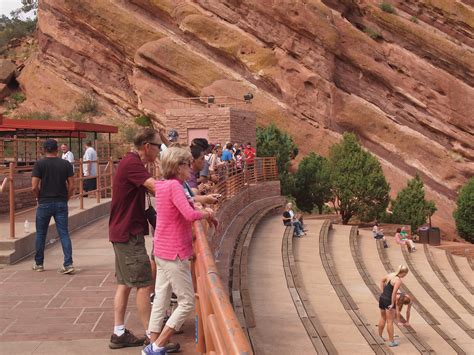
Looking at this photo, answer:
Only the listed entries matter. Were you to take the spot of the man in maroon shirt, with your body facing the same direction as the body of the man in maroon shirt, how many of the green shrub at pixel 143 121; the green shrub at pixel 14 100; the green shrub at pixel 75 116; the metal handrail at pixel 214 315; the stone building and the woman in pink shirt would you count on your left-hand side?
4

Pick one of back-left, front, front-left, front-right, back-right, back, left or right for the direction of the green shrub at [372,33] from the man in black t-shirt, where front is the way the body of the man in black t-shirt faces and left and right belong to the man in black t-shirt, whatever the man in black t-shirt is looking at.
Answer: front-right

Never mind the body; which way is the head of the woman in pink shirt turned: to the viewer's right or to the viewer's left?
to the viewer's right

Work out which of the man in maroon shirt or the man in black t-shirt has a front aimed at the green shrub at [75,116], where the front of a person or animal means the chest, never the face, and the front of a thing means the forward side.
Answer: the man in black t-shirt

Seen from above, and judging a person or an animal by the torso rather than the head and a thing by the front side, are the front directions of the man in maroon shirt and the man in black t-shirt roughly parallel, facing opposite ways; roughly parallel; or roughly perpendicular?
roughly perpendicular

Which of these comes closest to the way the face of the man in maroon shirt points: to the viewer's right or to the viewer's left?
to the viewer's right

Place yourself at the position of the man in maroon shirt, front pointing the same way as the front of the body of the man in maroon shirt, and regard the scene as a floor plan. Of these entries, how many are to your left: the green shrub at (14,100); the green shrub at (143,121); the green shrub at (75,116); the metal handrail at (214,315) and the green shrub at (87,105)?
4

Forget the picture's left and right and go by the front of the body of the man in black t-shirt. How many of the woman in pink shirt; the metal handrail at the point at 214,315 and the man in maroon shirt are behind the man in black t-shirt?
3

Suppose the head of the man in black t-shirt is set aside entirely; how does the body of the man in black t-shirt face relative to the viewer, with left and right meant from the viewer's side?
facing away from the viewer

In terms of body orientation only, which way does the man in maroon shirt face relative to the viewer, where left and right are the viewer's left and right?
facing to the right of the viewer

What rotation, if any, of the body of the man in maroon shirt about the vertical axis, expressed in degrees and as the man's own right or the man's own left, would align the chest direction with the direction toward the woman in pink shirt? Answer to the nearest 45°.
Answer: approximately 45° to the man's own right

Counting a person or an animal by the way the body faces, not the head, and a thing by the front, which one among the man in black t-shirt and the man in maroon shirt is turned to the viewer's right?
the man in maroon shirt
